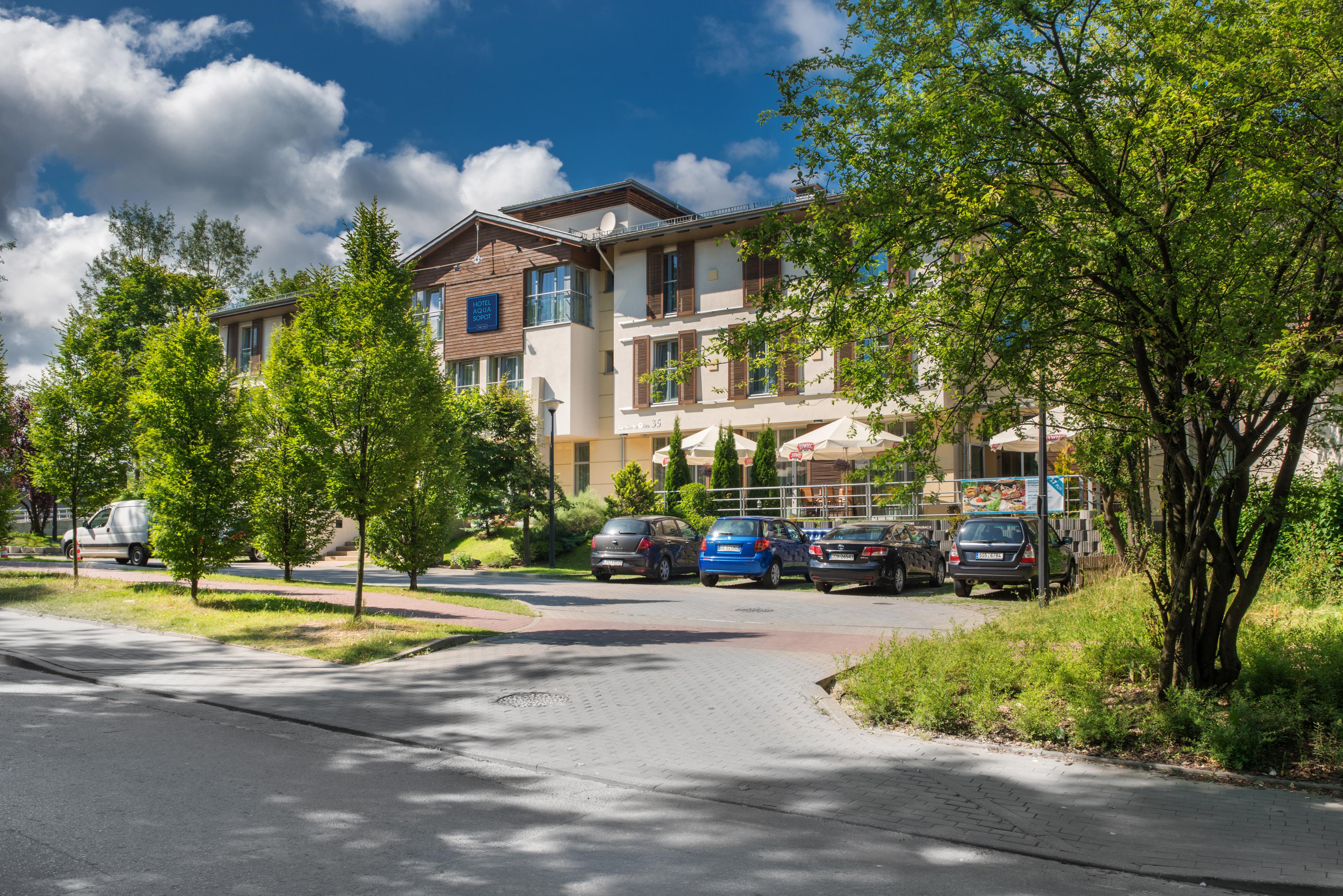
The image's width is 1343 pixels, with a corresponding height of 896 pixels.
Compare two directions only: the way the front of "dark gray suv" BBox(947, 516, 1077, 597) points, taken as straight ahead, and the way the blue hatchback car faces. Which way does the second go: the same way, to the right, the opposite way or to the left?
the same way

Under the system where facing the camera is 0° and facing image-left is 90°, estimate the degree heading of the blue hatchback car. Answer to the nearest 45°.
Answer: approximately 225°

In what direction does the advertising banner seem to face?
toward the camera

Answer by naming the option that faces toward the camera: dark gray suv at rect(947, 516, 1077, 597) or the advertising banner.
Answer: the advertising banner

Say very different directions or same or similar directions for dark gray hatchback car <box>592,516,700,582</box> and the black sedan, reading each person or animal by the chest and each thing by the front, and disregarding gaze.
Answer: same or similar directions

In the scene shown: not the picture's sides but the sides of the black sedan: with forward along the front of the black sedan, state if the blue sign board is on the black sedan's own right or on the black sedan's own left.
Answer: on the black sedan's own left

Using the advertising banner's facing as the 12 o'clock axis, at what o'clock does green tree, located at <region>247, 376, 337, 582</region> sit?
The green tree is roughly at 2 o'clock from the advertising banner.

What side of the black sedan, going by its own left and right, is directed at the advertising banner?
front

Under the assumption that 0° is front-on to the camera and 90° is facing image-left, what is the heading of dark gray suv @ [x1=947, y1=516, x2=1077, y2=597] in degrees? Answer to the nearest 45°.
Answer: approximately 225°

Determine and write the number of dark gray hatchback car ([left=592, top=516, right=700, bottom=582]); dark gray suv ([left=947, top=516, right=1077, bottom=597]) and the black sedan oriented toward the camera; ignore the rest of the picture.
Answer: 0

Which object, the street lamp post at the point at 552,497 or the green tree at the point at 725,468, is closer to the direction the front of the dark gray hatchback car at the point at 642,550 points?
the green tree

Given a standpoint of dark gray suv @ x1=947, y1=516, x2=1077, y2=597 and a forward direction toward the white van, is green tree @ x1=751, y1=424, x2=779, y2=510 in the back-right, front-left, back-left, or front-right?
front-right

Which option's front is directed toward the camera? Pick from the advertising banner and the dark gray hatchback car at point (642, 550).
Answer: the advertising banner

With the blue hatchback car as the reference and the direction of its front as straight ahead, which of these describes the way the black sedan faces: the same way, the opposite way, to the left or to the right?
the same way

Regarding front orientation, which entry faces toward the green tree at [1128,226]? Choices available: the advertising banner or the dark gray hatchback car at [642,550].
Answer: the advertising banner
